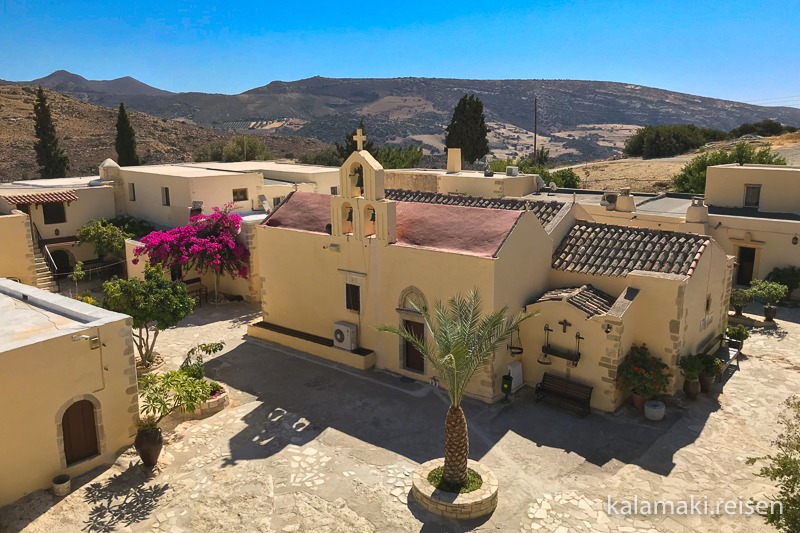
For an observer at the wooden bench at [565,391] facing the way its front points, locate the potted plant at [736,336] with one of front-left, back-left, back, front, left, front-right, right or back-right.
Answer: back

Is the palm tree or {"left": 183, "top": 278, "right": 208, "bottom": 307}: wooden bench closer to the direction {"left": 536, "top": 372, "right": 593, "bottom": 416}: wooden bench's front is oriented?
the palm tree

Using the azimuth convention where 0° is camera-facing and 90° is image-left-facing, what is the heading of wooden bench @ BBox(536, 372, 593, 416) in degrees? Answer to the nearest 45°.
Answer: approximately 45°

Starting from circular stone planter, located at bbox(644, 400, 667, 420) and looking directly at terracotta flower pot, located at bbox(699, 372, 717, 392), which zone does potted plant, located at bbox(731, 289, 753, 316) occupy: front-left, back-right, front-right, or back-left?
front-left

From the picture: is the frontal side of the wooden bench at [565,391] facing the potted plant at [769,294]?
no

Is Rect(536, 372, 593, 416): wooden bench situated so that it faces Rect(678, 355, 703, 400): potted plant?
no

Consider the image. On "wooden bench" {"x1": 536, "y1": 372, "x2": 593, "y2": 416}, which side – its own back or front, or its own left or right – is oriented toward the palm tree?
front

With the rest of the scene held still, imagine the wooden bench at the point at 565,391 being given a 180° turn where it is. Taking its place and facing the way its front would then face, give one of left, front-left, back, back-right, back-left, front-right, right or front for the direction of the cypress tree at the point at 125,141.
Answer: left

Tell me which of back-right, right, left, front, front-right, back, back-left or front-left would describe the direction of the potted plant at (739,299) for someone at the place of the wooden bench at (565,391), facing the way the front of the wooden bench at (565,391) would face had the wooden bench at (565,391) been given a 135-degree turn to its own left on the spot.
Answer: front-left

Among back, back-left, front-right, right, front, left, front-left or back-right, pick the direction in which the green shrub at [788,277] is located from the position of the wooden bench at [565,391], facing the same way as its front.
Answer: back

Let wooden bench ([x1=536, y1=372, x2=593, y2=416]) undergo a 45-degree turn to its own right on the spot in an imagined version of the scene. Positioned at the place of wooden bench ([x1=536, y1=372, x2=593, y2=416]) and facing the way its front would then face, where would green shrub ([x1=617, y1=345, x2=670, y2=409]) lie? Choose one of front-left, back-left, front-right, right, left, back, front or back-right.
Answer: back

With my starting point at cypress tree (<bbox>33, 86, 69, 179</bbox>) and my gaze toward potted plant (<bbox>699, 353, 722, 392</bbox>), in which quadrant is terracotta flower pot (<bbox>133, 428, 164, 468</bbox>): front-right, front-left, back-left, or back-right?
front-right

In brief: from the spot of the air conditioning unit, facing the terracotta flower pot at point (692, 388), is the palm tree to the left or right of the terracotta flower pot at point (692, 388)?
right
